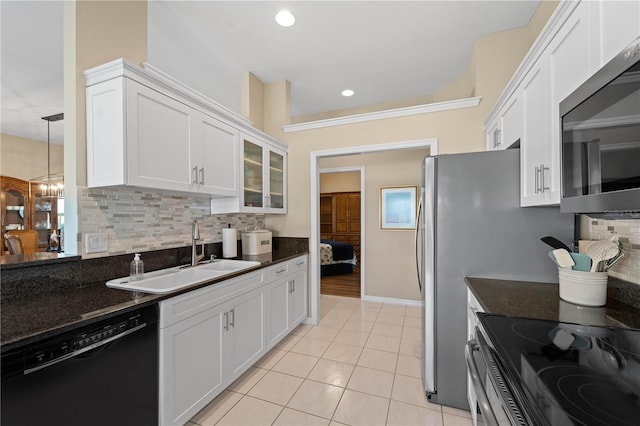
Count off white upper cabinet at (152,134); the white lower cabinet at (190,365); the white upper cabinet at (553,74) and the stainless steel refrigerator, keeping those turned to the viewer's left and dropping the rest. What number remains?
2

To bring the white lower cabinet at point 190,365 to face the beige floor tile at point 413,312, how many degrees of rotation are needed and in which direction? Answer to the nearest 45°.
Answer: approximately 45° to its left

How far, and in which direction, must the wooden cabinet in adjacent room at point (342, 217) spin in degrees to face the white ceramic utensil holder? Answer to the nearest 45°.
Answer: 0° — it already faces it

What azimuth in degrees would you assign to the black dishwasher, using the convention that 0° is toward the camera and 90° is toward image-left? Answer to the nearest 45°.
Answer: approximately 315°

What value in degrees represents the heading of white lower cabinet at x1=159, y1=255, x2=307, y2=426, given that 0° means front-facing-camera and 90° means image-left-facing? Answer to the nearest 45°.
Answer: approximately 315°

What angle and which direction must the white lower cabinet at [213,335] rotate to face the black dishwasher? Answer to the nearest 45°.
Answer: approximately 90° to its right

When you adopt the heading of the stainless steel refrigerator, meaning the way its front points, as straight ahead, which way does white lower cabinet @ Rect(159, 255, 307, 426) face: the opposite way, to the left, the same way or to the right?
the opposite way

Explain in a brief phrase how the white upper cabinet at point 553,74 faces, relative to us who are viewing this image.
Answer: facing to the left of the viewer

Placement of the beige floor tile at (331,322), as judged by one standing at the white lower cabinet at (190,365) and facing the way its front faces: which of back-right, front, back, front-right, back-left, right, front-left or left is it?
left

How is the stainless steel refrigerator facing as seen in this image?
to the viewer's left

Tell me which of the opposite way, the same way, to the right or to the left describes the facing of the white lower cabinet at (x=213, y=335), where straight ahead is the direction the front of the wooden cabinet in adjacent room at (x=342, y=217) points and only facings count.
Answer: to the left
